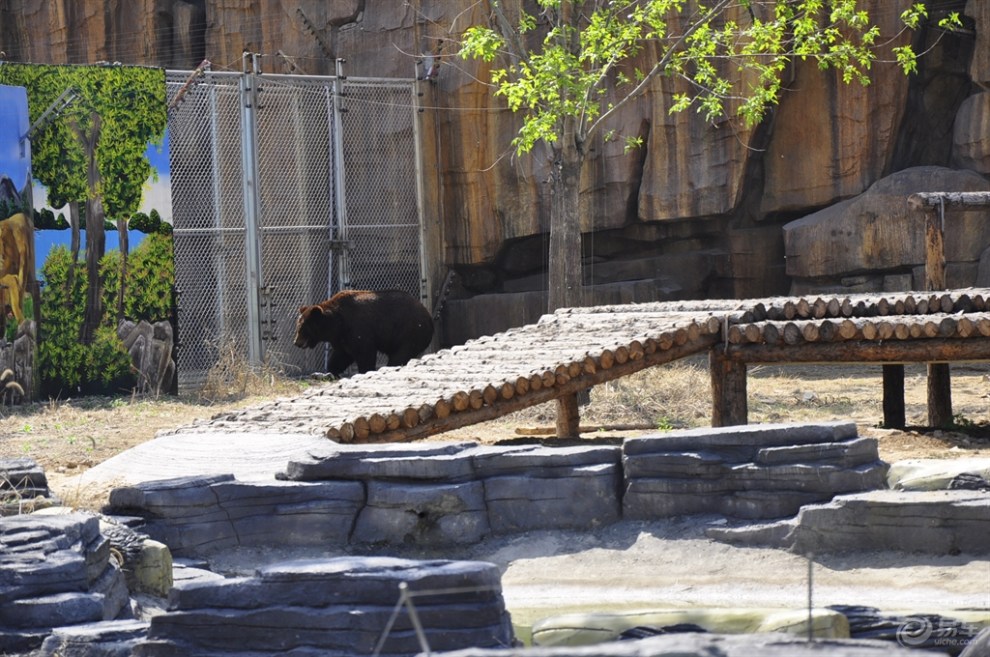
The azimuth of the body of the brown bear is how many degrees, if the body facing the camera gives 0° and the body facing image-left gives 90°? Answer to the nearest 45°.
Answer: approximately 90°

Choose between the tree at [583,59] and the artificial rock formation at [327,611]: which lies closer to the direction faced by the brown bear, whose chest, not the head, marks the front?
the artificial rock formation

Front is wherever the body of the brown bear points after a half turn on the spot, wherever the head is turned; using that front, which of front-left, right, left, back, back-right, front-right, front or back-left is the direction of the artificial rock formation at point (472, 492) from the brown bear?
right

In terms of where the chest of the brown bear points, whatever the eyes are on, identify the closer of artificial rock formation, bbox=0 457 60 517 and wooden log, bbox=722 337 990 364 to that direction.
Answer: the artificial rock formation

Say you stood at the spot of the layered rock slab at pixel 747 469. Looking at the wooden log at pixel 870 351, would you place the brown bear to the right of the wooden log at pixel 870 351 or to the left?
left

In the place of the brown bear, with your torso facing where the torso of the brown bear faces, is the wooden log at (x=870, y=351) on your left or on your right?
on your left

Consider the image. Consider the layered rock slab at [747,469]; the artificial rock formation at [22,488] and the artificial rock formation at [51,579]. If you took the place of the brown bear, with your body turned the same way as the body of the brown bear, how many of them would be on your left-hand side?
3

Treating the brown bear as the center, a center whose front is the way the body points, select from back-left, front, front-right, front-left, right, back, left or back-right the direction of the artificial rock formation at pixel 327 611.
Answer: left

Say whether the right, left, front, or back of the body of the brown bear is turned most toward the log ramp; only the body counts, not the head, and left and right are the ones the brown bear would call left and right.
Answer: left

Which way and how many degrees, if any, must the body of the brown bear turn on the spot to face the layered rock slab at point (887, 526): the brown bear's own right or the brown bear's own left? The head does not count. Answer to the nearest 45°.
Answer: approximately 90° to the brown bear's own left

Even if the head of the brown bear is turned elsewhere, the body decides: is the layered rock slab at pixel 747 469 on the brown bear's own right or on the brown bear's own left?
on the brown bear's own left

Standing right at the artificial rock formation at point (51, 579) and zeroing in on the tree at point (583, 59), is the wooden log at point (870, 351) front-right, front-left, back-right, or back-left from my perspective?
front-right
